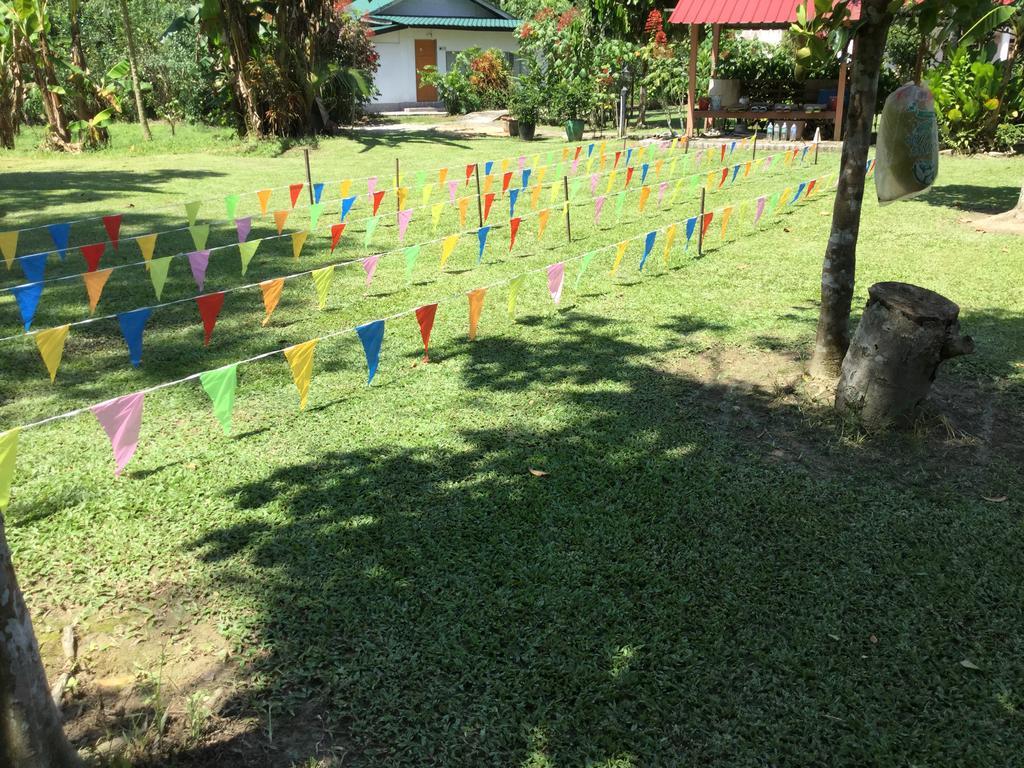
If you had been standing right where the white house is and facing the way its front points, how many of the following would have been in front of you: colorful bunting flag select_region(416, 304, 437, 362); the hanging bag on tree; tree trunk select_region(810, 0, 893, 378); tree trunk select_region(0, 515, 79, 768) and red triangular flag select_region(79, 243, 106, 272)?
5

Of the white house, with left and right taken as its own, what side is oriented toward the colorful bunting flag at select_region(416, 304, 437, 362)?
front

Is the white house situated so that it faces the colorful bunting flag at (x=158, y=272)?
yes

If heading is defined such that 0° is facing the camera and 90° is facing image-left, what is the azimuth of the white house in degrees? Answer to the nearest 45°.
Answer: approximately 0°

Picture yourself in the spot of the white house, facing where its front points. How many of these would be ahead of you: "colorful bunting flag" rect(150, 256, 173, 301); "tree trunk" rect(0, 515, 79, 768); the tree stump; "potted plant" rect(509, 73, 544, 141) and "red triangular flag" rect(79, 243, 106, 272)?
5

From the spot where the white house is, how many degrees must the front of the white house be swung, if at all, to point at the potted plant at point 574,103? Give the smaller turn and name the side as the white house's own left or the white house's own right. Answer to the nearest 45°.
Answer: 0° — it already faces it

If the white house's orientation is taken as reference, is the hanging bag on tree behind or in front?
in front

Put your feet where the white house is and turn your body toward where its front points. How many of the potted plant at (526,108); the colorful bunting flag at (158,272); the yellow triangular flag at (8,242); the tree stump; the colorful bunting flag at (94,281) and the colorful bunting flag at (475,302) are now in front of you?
6

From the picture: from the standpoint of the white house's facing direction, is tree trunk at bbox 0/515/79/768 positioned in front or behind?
in front

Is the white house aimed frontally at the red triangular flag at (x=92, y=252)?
yes

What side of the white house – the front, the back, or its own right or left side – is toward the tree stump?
front
